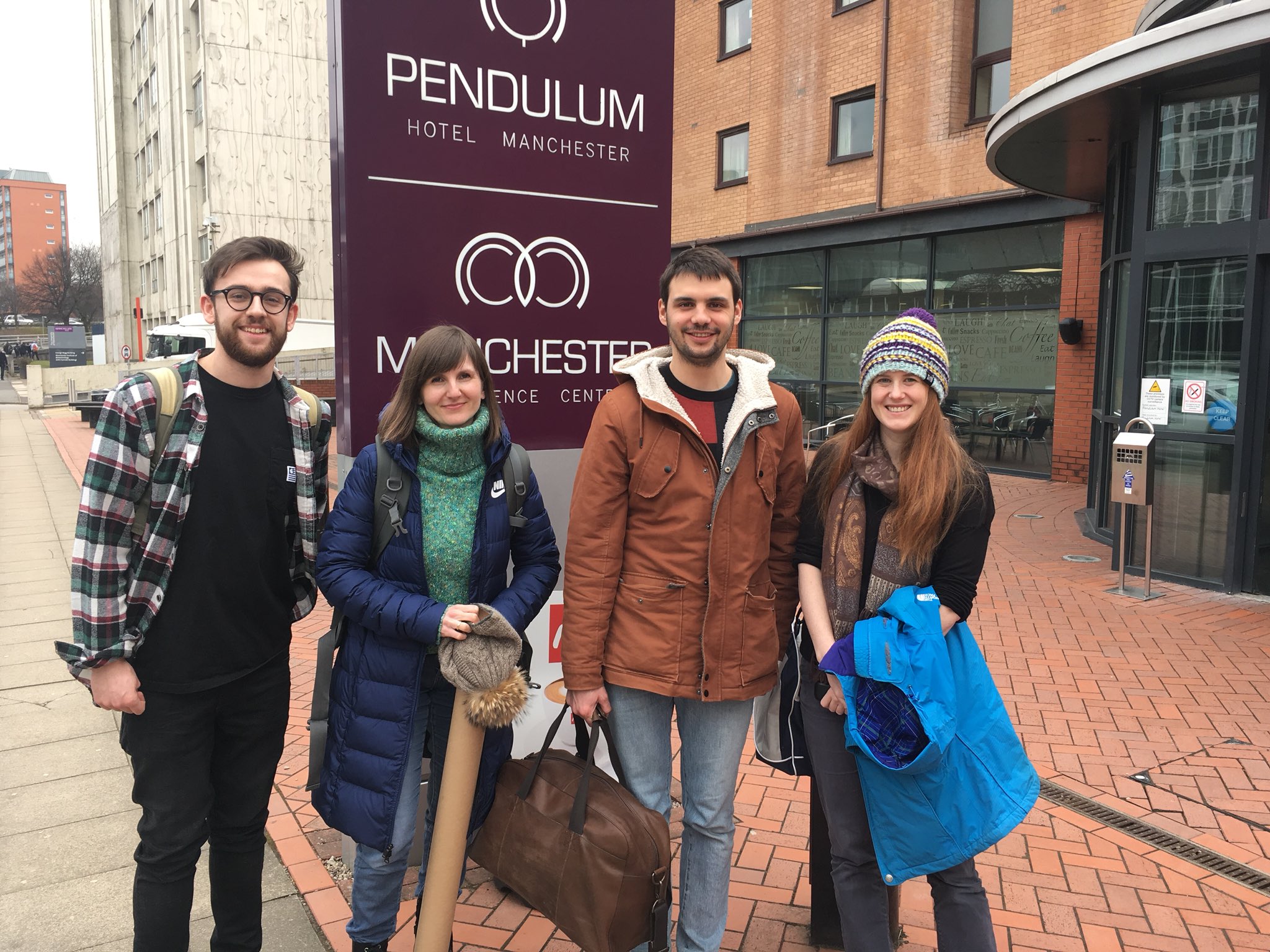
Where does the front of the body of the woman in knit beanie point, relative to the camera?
toward the camera

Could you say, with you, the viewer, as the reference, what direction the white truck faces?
facing to the left of the viewer

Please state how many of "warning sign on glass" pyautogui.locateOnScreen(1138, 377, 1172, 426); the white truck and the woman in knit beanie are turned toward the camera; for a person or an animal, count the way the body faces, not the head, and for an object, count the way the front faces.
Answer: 2

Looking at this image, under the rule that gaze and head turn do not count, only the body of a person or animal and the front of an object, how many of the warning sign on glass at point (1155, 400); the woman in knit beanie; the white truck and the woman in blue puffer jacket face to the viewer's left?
1

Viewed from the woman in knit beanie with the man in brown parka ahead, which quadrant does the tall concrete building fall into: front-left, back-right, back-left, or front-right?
front-right

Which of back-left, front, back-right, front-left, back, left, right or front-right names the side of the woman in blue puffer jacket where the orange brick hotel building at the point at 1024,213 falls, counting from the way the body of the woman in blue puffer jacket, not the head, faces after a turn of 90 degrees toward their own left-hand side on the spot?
front-left

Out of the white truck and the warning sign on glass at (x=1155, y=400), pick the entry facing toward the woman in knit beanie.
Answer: the warning sign on glass

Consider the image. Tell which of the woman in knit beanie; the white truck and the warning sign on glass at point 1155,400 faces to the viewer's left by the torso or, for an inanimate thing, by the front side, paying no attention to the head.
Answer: the white truck

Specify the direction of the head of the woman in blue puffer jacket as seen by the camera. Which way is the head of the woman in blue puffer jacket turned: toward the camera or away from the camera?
toward the camera

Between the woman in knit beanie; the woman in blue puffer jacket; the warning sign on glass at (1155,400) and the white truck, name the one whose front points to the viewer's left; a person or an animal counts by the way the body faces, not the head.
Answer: the white truck

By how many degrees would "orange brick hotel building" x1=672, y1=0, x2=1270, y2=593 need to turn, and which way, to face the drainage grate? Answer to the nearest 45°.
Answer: approximately 45° to its left

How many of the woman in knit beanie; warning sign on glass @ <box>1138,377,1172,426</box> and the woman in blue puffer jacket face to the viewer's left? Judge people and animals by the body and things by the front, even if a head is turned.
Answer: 0

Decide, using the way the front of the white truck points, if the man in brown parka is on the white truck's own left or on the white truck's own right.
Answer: on the white truck's own left

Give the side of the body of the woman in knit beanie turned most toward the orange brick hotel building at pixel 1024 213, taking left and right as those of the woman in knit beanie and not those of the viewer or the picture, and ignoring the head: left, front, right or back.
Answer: back

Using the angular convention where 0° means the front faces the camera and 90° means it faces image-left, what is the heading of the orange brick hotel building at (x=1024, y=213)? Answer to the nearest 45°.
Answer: approximately 45°

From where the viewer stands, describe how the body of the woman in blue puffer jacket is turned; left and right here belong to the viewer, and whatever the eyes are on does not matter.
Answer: facing the viewer
